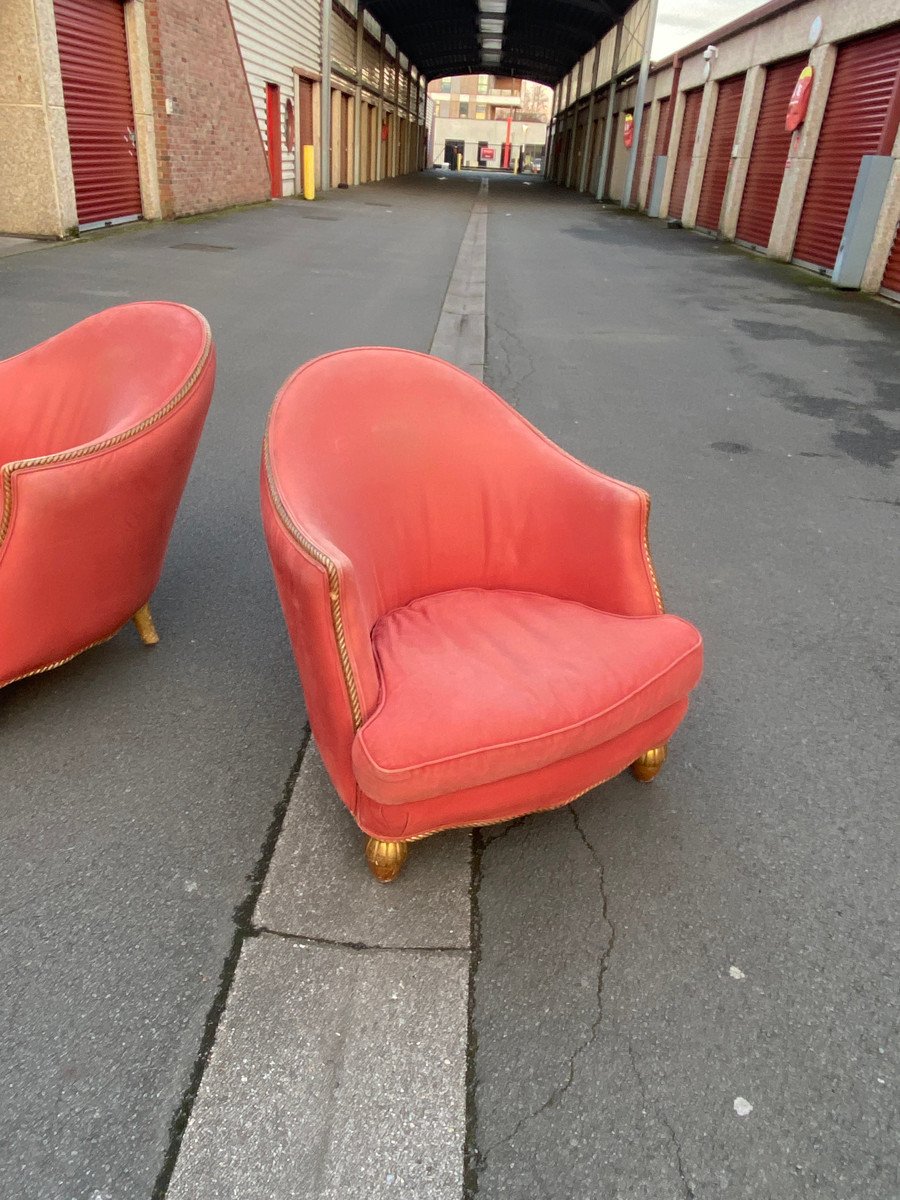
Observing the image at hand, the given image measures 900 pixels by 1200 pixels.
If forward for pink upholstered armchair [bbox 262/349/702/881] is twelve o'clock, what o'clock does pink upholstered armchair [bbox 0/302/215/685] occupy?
pink upholstered armchair [bbox 0/302/215/685] is roughly at 5 o'clock from pink upholstered armchair [bbox 262/349/702/881].

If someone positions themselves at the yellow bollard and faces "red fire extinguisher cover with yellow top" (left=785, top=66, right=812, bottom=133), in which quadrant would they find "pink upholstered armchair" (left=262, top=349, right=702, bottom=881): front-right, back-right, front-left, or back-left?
front-right

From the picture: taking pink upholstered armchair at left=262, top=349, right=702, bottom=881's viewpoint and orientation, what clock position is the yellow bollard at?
The yellow bollard is roughly at 7 o'clock from the pink upholstered armchair.

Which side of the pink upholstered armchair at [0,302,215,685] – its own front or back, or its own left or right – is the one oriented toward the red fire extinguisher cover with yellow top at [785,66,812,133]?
back

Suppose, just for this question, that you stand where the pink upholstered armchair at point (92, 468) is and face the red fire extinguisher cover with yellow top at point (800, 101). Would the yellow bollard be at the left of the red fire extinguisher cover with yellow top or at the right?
left

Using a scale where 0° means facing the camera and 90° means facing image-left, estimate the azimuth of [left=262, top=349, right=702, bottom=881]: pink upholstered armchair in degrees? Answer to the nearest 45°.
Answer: approximately 315°

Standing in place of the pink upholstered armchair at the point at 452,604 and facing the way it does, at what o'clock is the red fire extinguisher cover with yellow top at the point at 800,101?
The red fire extinguisher cover with yellow top is roughly at 8 o'clock from the pink upholstered armchair.
